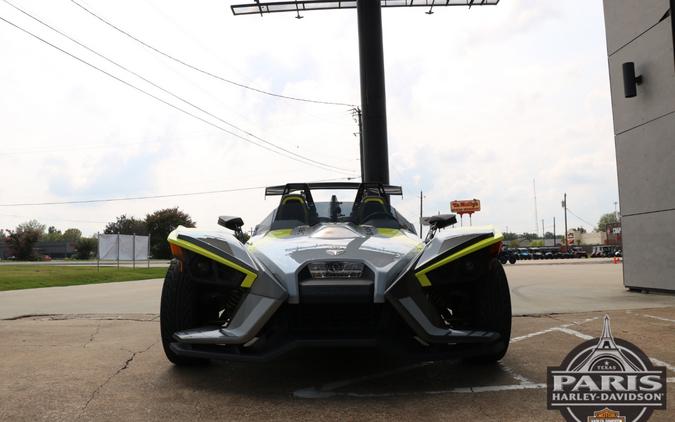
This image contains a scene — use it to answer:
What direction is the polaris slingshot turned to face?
toward the camera

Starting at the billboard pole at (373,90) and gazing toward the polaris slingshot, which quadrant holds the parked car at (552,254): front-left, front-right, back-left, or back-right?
back-left

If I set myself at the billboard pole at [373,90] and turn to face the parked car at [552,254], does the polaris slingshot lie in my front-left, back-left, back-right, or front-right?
back-right

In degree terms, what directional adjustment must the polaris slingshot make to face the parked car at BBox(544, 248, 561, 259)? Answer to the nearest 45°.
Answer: approximately 135° to its left

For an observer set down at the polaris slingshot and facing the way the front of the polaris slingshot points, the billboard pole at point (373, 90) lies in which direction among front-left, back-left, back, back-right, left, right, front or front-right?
back
